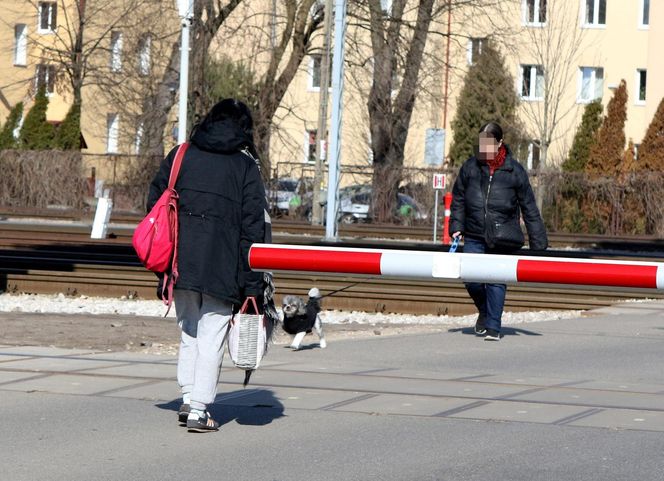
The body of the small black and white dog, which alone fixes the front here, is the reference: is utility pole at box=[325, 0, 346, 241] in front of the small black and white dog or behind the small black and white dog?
behind

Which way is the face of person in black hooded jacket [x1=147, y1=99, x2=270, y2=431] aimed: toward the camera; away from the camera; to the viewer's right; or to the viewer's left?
away from the camera

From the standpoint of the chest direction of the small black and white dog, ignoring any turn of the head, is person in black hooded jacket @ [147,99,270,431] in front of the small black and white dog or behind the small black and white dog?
in front

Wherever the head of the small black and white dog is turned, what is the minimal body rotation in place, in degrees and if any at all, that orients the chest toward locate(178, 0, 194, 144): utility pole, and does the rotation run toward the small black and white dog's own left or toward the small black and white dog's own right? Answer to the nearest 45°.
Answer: approximately 135° to the small black and white dog's own right

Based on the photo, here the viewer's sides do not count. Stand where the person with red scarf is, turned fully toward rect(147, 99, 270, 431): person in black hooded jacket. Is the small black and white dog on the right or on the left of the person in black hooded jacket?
right

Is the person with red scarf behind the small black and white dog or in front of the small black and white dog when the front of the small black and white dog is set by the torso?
behind

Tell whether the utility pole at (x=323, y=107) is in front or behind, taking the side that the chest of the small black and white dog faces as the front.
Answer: behind

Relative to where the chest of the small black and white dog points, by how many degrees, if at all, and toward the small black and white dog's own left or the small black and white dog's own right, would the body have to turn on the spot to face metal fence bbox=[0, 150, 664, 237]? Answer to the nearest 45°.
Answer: approximately 135° to the small black and white dog's own right

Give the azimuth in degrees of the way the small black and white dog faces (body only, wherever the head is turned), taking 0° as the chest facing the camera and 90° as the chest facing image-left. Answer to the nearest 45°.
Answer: approximately 45°
